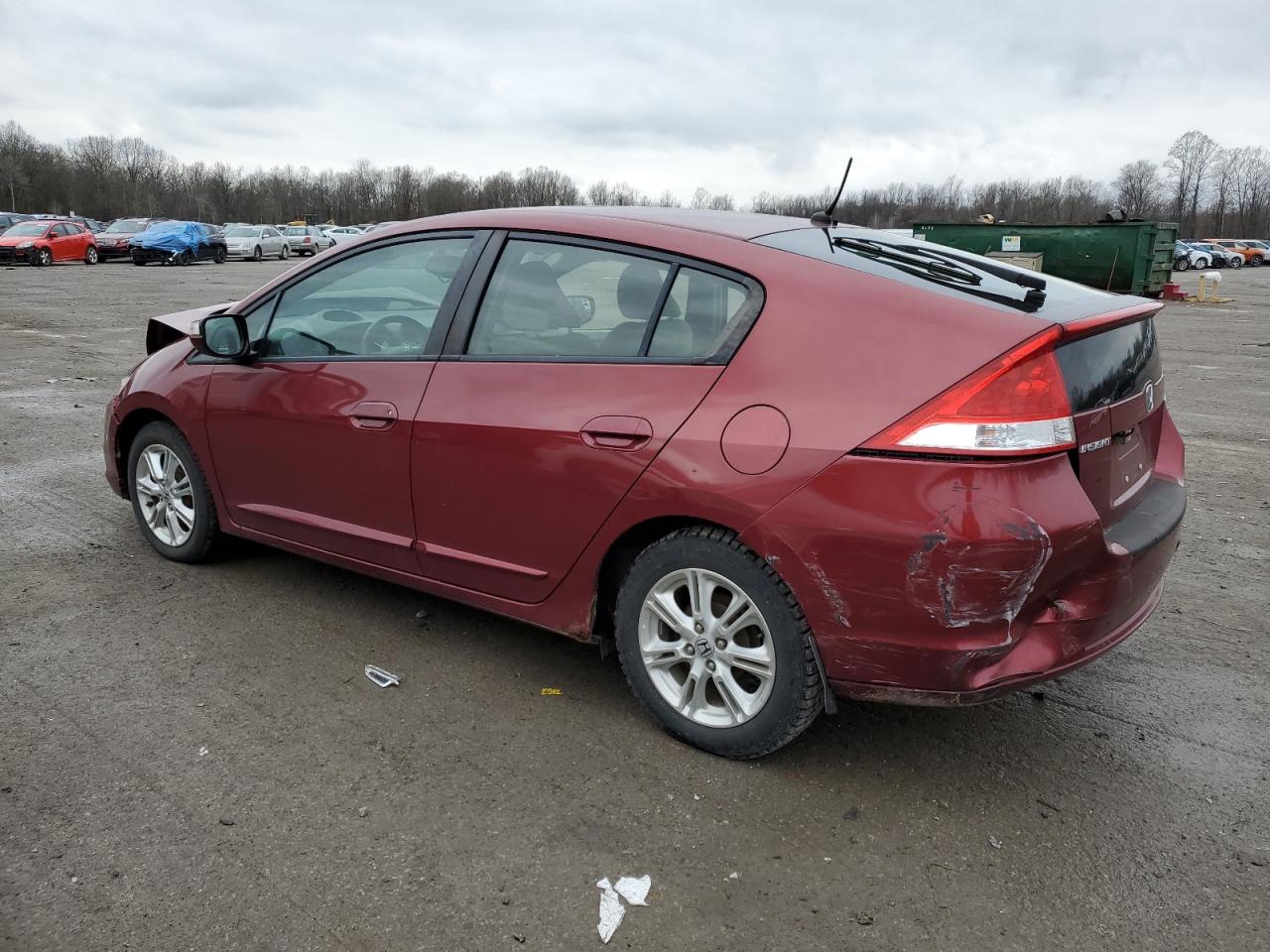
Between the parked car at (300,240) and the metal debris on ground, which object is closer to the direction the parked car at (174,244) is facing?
the metal debris on ground

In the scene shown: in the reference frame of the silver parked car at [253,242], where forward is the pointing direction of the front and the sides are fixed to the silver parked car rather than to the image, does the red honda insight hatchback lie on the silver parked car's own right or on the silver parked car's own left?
on the silver parked car's own left

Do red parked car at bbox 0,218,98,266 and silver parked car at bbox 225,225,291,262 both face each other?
no

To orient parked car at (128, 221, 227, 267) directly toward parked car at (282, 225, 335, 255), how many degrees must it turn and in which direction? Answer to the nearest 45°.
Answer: approximately 180°

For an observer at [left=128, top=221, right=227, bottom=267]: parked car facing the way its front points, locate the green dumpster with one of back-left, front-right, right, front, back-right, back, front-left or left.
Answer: left

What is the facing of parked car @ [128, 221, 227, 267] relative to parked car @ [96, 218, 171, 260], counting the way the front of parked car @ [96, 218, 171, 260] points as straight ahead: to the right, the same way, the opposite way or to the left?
the same way

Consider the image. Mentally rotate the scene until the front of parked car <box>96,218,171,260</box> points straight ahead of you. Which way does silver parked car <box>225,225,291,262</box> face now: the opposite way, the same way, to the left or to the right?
the same way

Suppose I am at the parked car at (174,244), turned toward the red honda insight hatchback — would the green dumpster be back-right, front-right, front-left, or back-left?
front-left

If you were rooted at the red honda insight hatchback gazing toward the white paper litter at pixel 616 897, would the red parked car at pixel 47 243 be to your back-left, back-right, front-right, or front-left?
back-right

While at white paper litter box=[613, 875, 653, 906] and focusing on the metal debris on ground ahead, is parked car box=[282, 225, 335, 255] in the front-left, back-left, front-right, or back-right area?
front-right

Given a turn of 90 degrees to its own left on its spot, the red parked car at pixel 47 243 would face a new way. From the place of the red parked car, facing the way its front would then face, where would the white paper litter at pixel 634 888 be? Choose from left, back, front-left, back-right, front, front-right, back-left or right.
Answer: front-right

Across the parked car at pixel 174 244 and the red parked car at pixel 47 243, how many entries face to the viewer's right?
0

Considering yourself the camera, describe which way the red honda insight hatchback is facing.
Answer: facing away from the viewer and to the left of the viewer

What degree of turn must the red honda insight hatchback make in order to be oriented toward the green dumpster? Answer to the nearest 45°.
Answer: approximately 90° to its right

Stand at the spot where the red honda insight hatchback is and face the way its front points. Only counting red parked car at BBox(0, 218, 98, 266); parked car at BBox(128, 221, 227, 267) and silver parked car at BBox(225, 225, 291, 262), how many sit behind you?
0

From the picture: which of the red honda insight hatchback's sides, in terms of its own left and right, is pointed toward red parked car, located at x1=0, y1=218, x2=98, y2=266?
front

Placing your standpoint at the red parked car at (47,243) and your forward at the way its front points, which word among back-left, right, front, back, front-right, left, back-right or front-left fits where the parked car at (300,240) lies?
back

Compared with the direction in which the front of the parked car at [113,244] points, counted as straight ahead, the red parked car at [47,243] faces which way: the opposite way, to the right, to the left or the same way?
the same way

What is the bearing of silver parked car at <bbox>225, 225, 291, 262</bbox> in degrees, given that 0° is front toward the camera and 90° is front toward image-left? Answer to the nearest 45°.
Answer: approximately 45°

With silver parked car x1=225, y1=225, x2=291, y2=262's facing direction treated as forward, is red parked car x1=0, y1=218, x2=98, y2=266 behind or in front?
in front

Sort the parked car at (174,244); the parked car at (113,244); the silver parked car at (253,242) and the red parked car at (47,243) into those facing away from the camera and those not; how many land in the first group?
0

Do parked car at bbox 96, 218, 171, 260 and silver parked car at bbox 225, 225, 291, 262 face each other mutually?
no

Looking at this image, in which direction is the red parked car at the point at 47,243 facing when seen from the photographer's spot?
facing the viewer and to the left of the viewer
